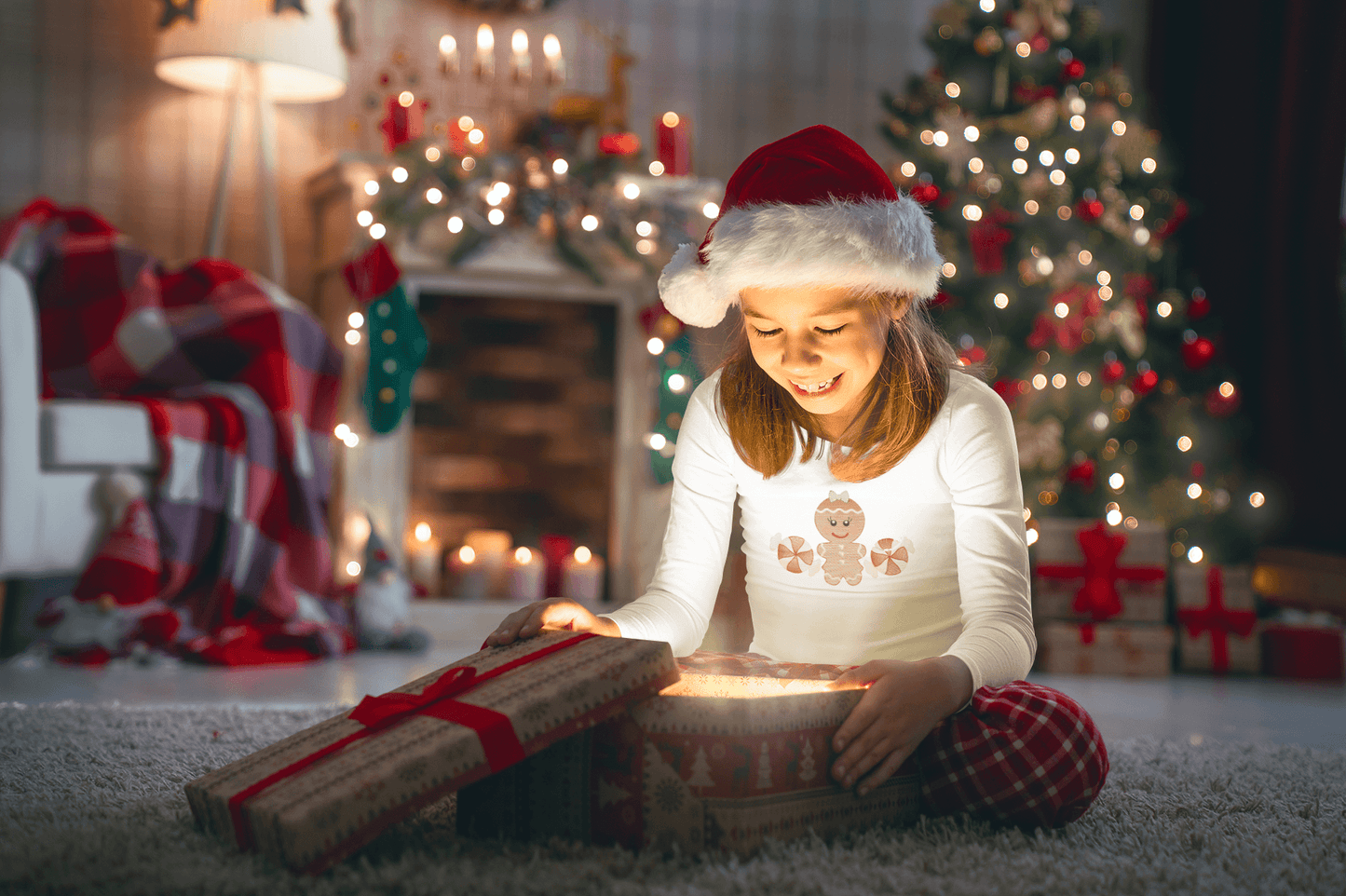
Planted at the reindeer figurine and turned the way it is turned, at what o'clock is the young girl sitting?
The young girl sitting is roughly at 3 o'clock from the reindeer figurine.

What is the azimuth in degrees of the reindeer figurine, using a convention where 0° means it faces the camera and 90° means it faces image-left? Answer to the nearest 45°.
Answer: approximately 270°

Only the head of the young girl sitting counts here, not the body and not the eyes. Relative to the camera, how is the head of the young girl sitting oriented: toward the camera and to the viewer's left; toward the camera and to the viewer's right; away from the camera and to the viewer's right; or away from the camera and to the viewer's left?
toward the camera and to the viewer's left

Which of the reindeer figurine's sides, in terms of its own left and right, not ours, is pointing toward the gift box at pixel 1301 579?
front

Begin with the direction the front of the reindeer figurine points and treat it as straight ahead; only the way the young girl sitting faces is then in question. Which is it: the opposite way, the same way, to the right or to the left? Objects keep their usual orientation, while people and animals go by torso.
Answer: to the right

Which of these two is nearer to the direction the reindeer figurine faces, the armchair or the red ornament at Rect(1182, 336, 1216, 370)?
the red ornament

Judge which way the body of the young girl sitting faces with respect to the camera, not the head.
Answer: toward the camera

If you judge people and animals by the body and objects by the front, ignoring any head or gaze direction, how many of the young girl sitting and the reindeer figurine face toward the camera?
1

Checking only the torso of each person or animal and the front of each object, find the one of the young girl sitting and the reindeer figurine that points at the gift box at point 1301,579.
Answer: the reindeer figurine

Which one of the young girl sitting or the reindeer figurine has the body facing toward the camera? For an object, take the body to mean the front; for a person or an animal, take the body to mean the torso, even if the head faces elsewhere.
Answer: the young girl sitting

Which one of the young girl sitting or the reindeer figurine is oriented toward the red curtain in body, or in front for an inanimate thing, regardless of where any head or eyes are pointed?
the reindeer figurine
